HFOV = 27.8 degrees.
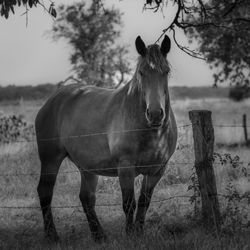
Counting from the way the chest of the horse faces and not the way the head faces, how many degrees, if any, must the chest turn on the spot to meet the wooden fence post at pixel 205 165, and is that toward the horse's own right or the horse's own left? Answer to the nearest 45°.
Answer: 0° — it already faces it

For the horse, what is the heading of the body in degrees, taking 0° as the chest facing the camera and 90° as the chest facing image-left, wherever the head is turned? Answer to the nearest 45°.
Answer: approximately 315°
